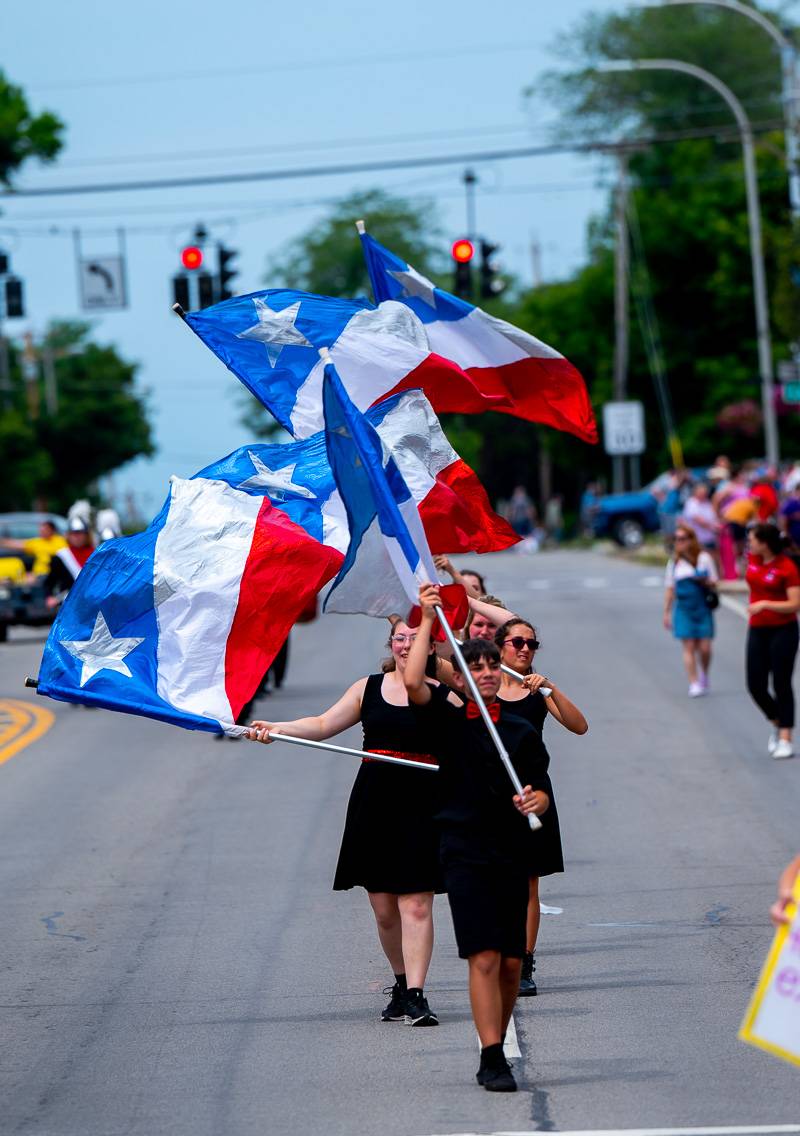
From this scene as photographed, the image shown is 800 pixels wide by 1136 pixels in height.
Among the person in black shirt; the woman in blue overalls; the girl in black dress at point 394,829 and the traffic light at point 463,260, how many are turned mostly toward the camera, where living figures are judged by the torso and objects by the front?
4

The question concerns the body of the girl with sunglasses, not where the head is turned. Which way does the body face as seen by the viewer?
toward the camera

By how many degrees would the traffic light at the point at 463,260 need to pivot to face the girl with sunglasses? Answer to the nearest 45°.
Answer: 0° — it already faces them

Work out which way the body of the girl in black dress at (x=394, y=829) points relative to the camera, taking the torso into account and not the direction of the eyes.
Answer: toward the camera

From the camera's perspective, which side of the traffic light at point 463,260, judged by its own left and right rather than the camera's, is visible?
front

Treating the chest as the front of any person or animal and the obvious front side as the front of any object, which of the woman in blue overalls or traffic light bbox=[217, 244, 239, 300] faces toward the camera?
the woman in blue overalls

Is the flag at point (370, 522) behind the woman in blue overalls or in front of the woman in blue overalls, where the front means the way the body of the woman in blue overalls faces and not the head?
in front

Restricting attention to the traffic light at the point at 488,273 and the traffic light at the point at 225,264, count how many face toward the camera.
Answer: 0

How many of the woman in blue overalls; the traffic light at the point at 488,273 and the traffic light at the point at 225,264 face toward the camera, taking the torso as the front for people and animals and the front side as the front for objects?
1

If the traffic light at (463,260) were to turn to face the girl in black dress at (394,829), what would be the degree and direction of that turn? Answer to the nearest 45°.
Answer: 0° — it already faces them

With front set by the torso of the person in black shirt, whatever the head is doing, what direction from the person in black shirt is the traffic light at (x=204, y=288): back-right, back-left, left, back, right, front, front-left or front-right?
back

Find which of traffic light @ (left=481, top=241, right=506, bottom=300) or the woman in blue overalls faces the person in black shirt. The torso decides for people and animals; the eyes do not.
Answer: the woman in blue overalls
